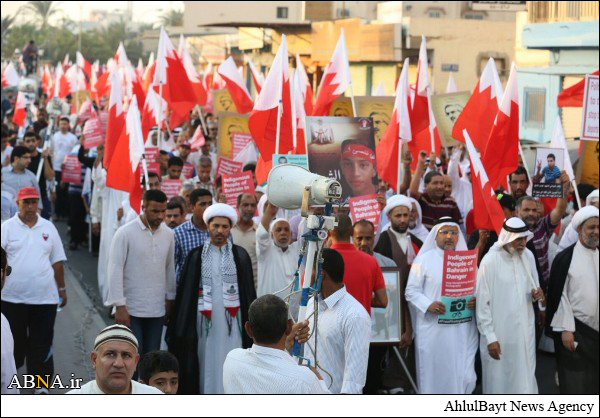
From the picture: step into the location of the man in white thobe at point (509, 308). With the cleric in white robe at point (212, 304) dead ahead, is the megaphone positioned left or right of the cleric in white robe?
left

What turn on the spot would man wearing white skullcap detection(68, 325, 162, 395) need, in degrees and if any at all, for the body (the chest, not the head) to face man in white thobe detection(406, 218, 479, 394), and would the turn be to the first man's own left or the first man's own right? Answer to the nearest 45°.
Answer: approximately 135° to the first man's own left

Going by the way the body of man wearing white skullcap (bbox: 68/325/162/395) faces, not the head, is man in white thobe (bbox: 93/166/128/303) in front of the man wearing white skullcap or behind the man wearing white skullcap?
behind

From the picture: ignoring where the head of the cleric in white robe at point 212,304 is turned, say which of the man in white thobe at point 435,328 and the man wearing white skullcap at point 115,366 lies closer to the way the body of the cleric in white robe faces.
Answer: the man wearing white skullcap

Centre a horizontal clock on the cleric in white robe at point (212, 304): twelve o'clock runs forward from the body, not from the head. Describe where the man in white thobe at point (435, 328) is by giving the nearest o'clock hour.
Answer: The man in white thobe is roughly at 9 o'clock from the cleric in white robe.

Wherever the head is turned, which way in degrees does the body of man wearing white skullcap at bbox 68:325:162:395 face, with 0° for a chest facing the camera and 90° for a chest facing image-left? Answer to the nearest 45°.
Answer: approximately 0°

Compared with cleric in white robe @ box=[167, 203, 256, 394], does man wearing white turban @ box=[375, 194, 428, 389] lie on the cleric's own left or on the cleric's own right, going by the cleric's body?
on the cleric's own left

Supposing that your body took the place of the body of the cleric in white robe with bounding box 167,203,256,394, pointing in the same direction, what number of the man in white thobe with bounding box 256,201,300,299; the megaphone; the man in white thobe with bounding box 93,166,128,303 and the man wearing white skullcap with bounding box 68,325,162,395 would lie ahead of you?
2

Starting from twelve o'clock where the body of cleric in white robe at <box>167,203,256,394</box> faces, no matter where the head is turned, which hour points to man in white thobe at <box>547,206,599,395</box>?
The man in white thobe is roughly at 9 o'clock from the cleric in white robe.

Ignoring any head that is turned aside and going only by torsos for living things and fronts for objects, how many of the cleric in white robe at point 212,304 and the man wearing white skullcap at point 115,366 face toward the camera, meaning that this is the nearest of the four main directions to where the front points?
2
